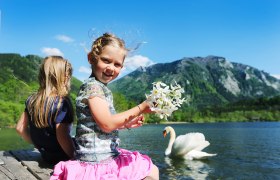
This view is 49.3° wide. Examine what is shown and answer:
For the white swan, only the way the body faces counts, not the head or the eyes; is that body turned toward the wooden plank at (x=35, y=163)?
no

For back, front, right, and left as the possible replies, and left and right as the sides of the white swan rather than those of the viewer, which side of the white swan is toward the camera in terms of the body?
left

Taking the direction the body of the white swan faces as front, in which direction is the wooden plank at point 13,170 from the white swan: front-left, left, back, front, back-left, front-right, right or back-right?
left

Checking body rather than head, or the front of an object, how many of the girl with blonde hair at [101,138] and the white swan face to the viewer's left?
1

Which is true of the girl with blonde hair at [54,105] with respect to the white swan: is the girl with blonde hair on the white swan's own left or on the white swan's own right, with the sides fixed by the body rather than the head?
on the white swan's own left
